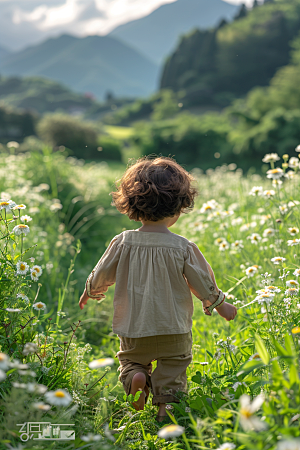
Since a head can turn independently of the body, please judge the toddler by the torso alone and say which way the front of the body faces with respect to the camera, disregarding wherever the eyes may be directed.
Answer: away from the camera

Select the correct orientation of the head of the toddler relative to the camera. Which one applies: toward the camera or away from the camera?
away from the camera
